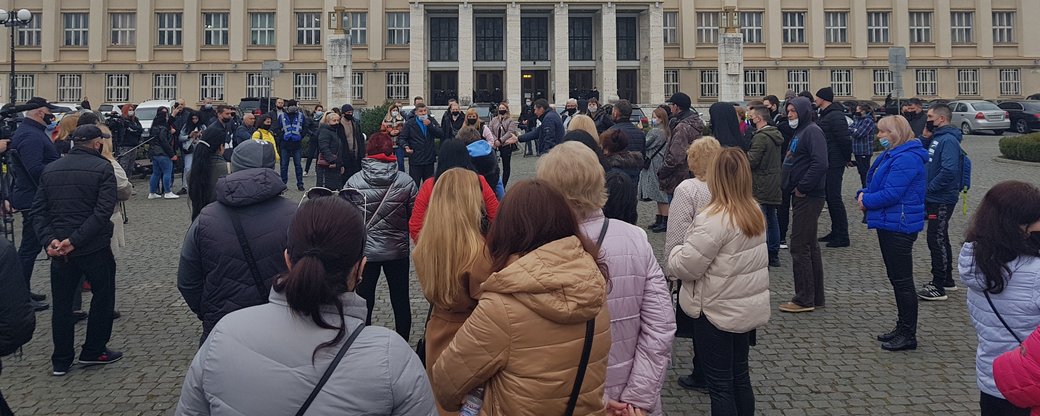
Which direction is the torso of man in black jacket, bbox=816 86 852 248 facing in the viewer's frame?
to the viewer's left

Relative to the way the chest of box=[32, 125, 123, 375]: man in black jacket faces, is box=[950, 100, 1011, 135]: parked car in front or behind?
in front

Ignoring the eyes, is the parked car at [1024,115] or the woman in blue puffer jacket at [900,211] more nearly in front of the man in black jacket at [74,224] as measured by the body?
the parked car

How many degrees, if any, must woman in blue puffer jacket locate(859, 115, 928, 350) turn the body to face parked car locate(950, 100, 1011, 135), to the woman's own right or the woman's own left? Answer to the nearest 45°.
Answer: approximately 90° to the woman's own right

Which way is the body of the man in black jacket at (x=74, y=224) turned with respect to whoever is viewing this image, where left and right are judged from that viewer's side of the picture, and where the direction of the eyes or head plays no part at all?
facing away from the viewer and to the right of the viewer

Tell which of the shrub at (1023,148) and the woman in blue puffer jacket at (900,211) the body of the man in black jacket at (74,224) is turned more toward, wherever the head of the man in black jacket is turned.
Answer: the shrub

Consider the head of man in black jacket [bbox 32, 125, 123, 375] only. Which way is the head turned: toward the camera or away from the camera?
away from the camera

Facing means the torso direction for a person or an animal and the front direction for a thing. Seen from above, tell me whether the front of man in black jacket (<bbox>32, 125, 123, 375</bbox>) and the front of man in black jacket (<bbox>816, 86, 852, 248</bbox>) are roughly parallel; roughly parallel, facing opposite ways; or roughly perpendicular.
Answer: roughly perpendicular

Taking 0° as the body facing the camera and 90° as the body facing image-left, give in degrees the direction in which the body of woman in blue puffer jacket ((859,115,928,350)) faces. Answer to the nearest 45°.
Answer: approximately 90°

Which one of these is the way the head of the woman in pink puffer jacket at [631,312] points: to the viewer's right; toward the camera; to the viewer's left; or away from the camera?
away from the camera
